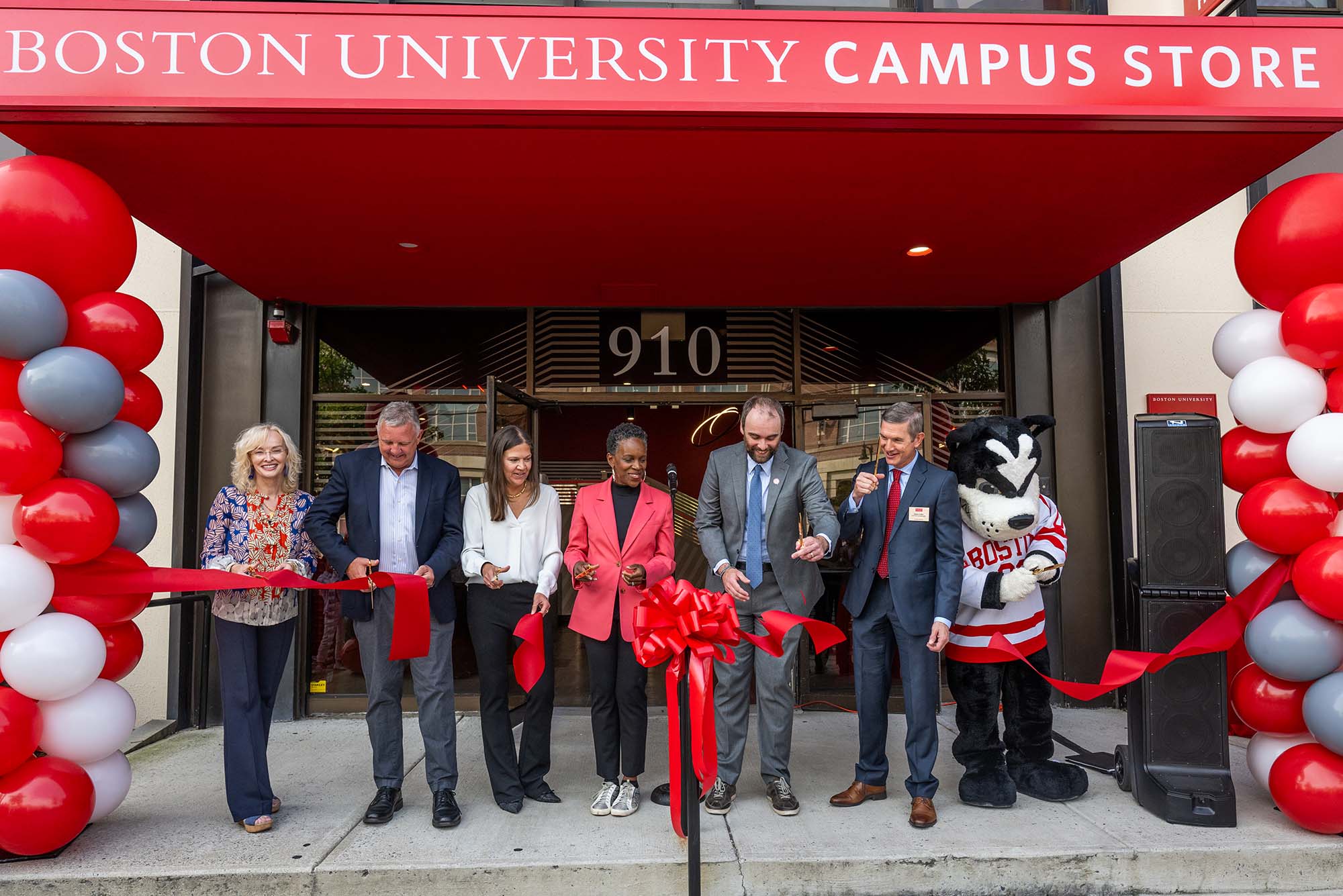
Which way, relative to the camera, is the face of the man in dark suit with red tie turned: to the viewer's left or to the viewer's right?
to the viewer's left

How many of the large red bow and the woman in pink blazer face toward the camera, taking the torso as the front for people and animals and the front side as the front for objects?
2

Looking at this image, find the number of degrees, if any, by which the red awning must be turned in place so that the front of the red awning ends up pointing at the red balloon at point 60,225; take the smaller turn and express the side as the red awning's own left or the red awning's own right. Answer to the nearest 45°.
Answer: approximately 90° to the red awning's own right

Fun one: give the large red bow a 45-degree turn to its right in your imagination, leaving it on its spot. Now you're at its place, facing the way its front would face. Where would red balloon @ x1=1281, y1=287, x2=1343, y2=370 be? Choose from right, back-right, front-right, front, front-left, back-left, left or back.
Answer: back-left

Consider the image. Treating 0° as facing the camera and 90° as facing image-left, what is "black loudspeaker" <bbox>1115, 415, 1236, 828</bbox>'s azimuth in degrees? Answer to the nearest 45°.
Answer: approximately 0°

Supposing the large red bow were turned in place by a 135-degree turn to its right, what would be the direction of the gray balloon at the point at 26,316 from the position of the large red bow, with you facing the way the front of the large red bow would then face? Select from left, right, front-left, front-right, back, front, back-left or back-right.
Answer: front-left

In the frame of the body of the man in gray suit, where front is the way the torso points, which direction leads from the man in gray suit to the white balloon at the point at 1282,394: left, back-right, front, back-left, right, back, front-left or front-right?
left

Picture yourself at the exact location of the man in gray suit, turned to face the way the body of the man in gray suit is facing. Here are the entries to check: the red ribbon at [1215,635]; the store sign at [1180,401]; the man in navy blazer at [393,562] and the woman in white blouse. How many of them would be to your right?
2

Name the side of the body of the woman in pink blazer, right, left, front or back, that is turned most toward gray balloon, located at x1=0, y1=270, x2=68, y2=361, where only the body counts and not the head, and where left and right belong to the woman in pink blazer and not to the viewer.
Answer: right

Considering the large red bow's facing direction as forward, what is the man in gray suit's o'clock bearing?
The man in gray suit is roughly at 7 o'clock from the large red bow.
